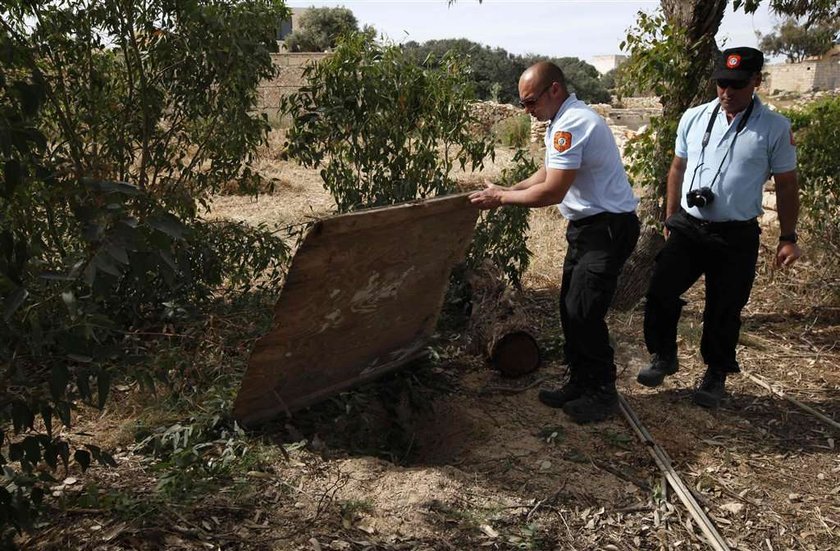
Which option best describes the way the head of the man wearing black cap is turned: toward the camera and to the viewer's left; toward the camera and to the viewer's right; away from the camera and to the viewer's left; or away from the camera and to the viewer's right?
toward the camera and to the viewer's left

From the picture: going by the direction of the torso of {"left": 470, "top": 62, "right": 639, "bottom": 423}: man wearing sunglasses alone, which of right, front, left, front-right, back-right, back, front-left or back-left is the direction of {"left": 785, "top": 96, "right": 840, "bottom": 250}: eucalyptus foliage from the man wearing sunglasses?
back-right

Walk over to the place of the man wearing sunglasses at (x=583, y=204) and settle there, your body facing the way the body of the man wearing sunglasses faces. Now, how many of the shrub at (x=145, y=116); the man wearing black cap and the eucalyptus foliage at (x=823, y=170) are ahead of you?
1

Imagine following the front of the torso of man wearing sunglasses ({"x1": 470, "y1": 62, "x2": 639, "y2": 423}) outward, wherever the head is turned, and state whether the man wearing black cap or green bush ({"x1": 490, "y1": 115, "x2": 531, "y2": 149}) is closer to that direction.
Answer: the green bush

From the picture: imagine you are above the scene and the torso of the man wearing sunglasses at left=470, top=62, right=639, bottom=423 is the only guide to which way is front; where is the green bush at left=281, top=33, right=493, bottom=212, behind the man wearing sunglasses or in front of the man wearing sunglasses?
in front

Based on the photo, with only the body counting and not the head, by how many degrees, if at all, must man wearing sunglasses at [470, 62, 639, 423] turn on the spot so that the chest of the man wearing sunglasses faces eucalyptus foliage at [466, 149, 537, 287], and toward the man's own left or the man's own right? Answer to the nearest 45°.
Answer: approximately 90° to the man's own right

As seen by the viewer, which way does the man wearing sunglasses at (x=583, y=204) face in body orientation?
to the viewer's left

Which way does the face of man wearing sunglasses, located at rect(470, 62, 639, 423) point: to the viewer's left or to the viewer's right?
to the viewer's left

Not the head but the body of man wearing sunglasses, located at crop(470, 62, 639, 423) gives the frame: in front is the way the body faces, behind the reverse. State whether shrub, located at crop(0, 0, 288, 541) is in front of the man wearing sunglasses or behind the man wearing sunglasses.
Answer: in front

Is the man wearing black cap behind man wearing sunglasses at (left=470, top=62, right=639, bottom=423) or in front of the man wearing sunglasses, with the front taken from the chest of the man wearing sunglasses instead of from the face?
behind
